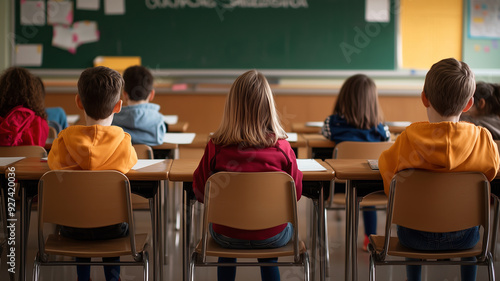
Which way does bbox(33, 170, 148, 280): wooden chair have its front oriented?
away from the camera

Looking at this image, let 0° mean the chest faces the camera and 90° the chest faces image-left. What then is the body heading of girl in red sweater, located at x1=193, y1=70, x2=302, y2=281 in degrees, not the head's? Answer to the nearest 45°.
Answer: approximately 180°

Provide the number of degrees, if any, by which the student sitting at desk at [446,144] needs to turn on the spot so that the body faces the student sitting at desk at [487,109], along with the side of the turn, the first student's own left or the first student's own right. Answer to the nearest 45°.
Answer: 0° — they already face them

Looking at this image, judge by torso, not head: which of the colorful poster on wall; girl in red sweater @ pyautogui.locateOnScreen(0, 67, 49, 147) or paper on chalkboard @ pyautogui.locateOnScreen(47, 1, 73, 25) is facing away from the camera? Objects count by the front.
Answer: the girl in red sweater

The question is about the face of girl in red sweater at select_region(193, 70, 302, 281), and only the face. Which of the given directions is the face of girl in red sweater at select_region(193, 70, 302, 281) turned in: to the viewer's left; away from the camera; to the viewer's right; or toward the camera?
away from the camera

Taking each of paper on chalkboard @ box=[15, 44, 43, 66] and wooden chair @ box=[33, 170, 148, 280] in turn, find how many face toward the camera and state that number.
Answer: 1

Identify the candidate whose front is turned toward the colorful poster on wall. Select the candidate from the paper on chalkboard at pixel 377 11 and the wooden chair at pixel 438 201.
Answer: the wooden chair

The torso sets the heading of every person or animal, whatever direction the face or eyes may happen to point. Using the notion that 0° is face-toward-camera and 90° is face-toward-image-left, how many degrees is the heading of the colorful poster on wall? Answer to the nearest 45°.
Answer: approximately 0°

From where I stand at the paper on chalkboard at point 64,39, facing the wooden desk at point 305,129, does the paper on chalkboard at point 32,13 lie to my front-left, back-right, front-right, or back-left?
back-right

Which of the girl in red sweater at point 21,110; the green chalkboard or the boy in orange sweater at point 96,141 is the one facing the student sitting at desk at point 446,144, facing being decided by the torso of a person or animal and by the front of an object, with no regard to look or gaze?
the green chalkboard
